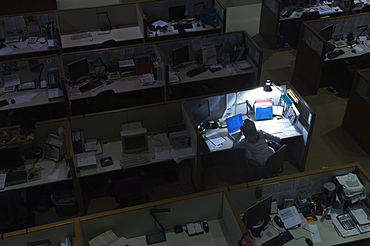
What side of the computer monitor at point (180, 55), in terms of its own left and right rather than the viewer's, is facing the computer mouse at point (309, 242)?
front

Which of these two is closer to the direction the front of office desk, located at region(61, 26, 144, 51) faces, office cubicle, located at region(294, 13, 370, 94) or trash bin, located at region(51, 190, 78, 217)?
the trash bin

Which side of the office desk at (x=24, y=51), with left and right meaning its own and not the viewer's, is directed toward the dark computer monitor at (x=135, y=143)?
front

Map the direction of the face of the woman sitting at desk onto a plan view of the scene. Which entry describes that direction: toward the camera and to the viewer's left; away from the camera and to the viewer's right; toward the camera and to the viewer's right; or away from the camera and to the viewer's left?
away from the camera and to the viewer's left

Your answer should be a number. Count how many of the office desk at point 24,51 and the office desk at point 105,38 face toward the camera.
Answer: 2

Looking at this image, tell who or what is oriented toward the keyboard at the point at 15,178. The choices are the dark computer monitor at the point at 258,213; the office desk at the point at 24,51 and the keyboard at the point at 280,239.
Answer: the office desk

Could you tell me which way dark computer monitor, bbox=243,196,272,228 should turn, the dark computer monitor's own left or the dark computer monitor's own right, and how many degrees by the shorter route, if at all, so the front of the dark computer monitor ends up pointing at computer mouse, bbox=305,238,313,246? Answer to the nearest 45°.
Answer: approximately 45° to the dark computer monitor's own left

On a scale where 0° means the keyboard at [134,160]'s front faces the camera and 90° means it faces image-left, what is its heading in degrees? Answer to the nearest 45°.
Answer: approximately 0°

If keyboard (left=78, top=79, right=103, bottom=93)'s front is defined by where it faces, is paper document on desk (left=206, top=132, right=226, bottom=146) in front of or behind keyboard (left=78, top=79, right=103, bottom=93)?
in front

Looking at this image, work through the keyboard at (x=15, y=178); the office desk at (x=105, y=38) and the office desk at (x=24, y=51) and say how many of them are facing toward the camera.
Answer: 3

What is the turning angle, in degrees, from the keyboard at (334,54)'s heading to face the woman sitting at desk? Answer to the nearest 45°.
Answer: approximately 45° to its right

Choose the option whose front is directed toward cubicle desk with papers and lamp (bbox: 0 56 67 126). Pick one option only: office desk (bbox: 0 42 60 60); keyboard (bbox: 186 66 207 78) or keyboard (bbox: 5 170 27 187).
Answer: the office desk

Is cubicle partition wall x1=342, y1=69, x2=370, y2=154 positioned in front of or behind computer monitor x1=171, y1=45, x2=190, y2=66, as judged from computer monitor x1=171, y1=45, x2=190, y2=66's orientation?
in front
